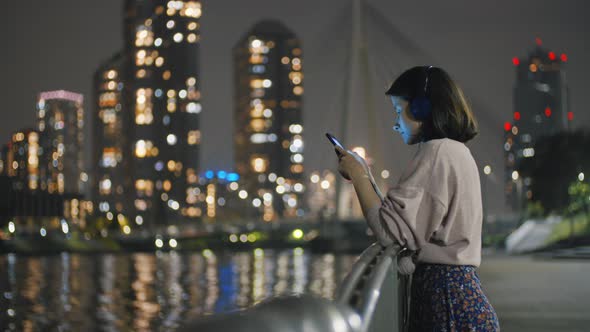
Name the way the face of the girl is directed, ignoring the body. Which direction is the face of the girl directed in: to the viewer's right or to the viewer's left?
to the viewer's left

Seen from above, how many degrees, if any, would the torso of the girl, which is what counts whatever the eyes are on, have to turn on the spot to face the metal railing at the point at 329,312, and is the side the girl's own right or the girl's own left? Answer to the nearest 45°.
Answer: approximately 90° to the girl's own left

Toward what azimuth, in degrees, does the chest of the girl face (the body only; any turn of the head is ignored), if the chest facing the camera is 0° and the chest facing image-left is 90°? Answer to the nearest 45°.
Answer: approximately 90°
